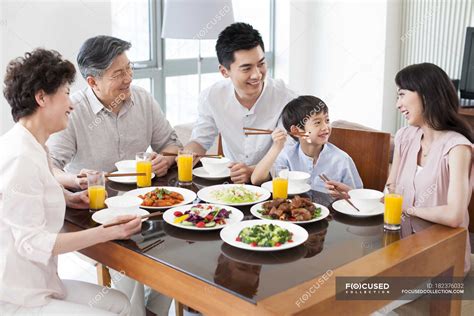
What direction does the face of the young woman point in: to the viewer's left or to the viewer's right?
to the viewer's left

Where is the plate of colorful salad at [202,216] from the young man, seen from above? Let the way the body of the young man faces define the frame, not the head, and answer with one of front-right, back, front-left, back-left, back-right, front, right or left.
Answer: front

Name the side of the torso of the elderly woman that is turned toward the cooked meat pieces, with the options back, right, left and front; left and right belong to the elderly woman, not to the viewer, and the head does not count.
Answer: front

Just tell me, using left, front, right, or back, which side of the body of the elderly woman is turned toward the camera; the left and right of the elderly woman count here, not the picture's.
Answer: right

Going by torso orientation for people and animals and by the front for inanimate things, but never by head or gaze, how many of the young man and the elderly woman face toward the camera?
1

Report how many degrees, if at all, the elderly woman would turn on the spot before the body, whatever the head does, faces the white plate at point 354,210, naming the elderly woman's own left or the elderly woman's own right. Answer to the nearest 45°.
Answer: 0° — they already face it

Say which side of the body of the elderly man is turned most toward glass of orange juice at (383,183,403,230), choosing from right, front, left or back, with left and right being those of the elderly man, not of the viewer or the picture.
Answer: front

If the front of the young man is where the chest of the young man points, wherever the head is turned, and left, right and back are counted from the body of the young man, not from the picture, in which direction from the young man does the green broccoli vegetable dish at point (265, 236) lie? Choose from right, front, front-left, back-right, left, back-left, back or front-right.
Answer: front

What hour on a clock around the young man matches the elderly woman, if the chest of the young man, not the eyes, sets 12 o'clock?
The elderly woman is roughly at 1 o'clock from the young man.

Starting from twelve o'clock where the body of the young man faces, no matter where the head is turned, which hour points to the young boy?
The young boy is roughly at 11 o'clock from the young man.

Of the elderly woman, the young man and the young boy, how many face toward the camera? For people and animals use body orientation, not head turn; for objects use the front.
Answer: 2

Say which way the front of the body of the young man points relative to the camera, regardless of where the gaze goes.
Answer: toward the camera

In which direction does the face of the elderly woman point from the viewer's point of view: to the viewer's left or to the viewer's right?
to the viewer's right

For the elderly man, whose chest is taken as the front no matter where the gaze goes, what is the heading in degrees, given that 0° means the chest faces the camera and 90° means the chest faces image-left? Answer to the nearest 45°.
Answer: approximately 315°

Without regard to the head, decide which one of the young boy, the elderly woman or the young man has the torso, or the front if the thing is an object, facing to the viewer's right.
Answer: the elderly woman

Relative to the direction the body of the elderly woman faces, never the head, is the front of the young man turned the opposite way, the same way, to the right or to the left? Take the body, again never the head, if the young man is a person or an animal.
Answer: to the right

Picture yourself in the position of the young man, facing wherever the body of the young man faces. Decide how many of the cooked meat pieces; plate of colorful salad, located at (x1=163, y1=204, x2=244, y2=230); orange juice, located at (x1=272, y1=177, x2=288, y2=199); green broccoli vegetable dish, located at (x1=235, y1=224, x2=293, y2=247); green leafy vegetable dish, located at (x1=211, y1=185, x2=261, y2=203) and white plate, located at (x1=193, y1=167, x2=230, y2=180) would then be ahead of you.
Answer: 6

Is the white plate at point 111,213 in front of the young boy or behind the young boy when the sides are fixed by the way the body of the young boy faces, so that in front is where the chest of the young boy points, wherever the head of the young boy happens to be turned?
in front

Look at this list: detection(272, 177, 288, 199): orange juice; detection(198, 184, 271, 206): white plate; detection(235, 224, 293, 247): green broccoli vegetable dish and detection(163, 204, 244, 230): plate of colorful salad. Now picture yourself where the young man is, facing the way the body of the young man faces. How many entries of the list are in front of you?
4
